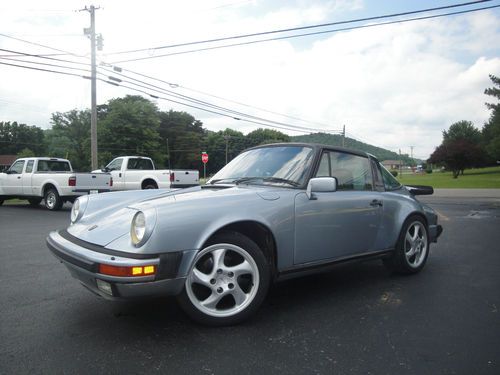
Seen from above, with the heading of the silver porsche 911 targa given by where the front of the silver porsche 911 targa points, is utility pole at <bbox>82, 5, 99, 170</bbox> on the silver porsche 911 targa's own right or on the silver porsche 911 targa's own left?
on the silver porsche 911 targa's own right

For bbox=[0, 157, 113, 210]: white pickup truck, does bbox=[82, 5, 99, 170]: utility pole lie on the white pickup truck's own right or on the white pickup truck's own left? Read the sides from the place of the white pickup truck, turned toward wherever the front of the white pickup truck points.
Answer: on the white pickup truck's own right

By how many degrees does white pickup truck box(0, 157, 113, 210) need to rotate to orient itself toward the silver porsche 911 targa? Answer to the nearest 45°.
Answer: approximately 135° to its left

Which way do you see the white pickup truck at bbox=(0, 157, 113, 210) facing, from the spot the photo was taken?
facing away from the viewer and to the left of the viewer

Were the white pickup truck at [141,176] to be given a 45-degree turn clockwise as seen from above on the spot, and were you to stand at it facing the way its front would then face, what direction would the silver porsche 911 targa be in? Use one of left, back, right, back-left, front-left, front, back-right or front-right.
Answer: back

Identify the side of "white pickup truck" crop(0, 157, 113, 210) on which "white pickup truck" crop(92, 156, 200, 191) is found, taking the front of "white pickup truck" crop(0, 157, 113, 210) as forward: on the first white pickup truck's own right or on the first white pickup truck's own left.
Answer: on the first white pickup truck's own right

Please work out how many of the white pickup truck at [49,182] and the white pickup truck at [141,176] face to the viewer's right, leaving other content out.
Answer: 0

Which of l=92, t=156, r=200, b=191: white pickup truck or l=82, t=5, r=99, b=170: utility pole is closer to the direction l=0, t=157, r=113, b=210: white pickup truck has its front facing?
the utility pole

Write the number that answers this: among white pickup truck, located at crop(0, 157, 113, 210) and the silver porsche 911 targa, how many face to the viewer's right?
0

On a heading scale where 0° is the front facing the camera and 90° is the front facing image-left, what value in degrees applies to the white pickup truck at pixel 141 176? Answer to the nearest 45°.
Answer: approximately 135°

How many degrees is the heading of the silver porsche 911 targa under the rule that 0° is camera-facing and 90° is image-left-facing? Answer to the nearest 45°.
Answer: approximately 45°
